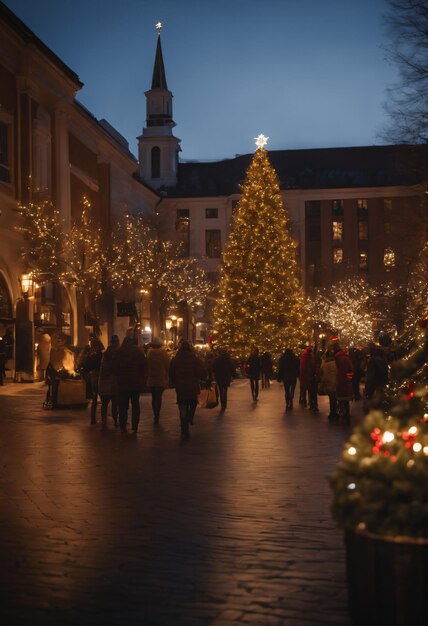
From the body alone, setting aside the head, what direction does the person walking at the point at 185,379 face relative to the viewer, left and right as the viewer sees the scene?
facing away from the viewer

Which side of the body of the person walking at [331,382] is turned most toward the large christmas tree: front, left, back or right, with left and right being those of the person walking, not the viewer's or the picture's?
front

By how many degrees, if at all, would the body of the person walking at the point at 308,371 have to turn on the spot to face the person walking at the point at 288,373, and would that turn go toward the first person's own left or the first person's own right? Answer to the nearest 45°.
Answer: approximately 90° to the first person's own left

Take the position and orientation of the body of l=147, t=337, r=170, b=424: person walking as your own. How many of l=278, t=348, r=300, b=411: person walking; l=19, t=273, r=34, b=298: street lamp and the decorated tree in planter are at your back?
1

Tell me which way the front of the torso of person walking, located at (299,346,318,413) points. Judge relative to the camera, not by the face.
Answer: away from the camera

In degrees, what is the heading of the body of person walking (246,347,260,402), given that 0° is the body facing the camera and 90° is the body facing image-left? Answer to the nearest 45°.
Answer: approximately 180°

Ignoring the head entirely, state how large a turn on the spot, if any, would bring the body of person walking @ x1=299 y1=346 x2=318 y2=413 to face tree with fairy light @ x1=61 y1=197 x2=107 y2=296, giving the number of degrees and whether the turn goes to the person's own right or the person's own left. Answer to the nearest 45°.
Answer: approximately 45° to the person's own left

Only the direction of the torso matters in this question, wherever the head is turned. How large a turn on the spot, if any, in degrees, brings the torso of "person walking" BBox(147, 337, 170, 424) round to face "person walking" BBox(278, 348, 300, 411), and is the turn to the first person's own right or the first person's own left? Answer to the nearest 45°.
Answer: approximately 45° to the first person's own right

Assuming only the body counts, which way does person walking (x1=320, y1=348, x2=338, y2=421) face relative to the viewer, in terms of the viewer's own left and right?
facing away from the viewer

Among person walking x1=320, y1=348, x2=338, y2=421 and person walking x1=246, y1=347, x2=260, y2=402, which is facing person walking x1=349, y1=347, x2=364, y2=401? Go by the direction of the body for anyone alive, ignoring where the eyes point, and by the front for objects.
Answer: person walking x1=320, y1=348, x2=338, y2=421

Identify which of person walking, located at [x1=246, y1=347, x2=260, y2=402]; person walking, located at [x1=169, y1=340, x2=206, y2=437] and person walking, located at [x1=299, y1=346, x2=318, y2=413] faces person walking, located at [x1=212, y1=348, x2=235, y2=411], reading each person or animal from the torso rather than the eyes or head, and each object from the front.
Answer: person walking, located at [x1=169, y1=340, x2=206, y2=437]

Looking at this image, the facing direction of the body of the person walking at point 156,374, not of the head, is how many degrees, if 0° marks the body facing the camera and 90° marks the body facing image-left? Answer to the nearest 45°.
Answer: approximately 180°
